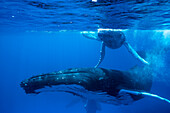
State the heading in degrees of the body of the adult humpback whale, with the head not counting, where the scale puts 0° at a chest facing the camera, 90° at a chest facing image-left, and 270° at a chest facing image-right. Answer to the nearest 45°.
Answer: approximately 45°
